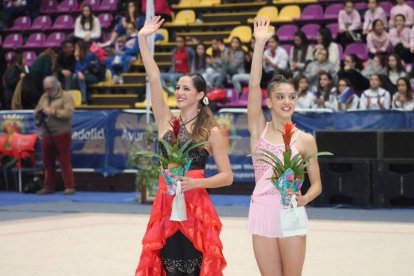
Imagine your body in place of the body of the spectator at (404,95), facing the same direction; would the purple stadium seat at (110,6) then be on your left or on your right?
on your right

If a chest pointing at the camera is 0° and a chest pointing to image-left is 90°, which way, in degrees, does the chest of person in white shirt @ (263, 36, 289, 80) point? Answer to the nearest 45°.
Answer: approximately 45°

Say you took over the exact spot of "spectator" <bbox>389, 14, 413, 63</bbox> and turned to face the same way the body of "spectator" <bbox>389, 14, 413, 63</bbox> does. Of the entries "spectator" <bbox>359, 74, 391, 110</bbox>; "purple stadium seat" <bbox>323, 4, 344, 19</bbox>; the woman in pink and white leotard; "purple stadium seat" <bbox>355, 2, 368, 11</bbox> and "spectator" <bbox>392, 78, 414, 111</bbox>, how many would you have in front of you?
3

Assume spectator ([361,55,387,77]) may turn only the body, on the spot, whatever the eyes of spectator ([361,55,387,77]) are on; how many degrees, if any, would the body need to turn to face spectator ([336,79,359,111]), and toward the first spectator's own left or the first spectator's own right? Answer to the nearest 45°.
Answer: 0° — they already face them

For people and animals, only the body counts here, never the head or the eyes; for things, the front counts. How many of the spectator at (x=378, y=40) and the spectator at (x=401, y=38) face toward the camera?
2
